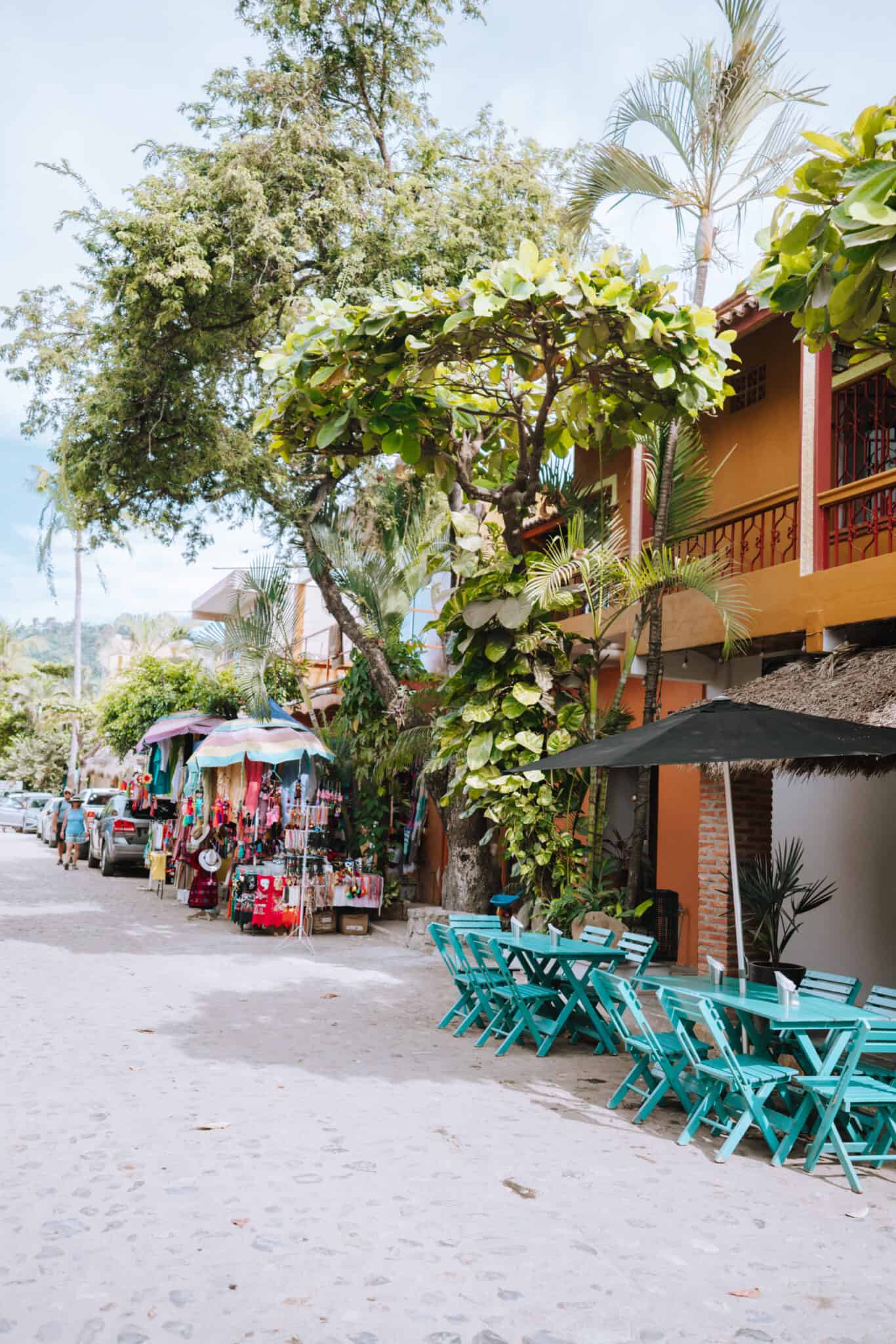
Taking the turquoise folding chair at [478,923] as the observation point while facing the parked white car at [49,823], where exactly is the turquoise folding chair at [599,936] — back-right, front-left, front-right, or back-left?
back-right

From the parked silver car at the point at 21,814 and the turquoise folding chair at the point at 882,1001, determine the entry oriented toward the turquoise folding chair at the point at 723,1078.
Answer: the turquoise folding chair at the point at 882,1001

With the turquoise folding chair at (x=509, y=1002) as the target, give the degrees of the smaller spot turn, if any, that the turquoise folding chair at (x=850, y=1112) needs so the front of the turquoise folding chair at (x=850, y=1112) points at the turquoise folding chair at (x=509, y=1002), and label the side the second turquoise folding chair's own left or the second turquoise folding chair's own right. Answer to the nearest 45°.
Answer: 0° — it already faces it

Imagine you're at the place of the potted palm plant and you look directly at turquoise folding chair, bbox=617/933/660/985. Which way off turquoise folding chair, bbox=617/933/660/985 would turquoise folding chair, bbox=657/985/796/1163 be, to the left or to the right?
left

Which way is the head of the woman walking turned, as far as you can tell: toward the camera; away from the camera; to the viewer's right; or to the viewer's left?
toward the camera

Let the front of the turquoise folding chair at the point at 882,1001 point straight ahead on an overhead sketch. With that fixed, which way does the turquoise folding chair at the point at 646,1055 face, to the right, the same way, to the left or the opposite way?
the opposite way

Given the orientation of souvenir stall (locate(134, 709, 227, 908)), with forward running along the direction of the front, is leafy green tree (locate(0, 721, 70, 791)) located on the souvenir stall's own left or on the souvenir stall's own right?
on the souvenir stall's own right

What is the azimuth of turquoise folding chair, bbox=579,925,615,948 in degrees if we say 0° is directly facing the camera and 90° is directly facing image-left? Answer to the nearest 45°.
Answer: approximately 45°

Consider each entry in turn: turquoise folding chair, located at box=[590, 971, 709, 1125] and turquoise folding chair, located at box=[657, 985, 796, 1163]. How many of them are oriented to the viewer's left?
0

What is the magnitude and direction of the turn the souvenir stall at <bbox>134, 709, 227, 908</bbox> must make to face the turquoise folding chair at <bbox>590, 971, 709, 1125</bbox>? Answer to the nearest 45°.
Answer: approximately 45° to its left

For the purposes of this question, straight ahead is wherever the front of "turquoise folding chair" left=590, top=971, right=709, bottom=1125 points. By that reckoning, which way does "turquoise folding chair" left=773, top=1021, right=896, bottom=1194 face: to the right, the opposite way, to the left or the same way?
to the left
